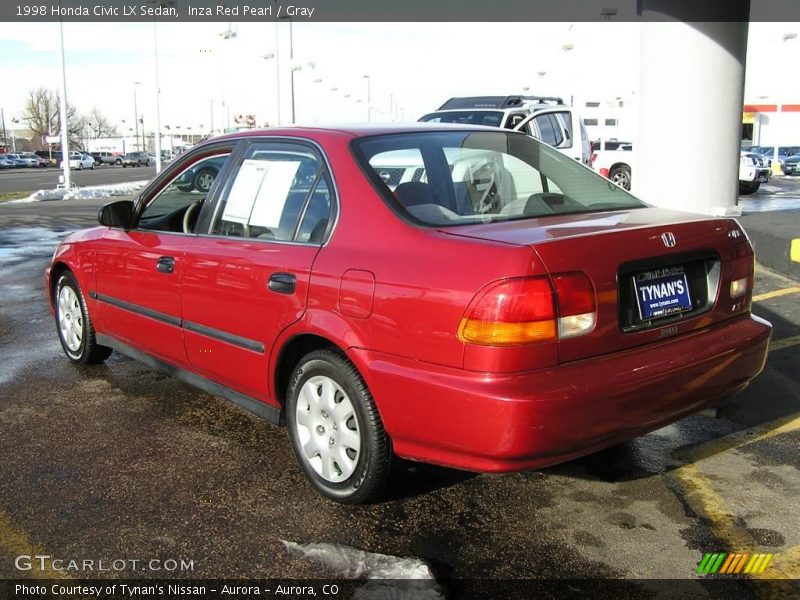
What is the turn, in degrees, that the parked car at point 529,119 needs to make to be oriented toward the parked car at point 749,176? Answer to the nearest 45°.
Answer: approximately 180°

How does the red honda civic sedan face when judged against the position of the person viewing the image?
facing away from the viewer and to the left of the viewer

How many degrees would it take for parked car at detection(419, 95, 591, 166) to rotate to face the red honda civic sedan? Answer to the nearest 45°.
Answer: approximately 45° to its left

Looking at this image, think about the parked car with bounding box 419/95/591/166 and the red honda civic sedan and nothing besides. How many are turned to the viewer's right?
0

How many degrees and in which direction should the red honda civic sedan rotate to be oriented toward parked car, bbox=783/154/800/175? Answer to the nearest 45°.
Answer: approximately 90° to its right

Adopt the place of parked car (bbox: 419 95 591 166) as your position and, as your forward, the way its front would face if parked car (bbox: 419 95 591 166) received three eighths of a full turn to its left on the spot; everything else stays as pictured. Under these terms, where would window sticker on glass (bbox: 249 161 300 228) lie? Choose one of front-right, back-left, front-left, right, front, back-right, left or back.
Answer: right

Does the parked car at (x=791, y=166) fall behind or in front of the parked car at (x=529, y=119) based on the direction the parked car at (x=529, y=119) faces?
behind

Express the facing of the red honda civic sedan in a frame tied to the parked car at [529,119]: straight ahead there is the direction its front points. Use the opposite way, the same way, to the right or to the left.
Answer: to the right

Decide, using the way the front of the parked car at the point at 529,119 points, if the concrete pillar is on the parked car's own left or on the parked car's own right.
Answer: on the parked car's own left

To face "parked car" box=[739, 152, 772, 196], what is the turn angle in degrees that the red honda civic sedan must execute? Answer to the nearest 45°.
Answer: approximately 90° to its right

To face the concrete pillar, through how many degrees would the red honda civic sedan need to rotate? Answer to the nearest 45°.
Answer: approximately 90° to its right

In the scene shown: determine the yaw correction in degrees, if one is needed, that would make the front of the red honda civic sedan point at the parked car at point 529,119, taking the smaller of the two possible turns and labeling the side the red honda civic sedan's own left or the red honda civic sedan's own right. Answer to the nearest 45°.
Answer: approximately 45° to the red honda civic sedan's own right

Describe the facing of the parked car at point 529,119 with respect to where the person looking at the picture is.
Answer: facing the viewer and to the left of the viewer
